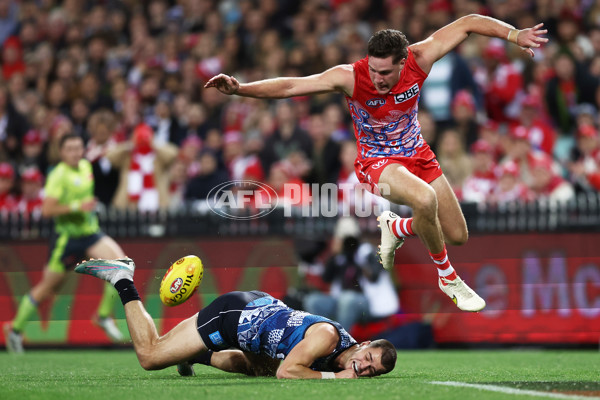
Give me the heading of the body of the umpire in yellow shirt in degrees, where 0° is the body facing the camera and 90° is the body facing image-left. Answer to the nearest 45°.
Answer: approximately 315°

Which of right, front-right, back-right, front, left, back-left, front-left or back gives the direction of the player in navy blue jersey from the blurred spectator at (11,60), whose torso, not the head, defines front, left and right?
front

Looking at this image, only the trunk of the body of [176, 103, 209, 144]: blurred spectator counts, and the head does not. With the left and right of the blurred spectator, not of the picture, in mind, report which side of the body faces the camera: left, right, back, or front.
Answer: front

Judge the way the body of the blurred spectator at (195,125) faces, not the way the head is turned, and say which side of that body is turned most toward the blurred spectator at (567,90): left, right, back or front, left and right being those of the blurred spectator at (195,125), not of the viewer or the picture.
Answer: left

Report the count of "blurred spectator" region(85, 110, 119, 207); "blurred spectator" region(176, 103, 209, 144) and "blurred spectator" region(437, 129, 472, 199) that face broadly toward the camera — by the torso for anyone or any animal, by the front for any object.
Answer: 3

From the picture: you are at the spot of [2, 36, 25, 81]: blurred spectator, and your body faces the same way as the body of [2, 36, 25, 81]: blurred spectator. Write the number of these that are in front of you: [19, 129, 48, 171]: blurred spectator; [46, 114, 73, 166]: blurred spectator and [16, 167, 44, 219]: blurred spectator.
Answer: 3

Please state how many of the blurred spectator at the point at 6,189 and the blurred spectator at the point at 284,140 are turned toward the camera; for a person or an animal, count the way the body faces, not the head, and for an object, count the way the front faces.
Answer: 2

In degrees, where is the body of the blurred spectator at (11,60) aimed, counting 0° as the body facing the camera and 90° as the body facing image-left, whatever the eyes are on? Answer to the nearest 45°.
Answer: approximately 0°

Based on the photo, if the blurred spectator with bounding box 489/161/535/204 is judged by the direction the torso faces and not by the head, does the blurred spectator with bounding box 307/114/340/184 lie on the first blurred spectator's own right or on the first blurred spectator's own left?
on the first blurred spectator's own right

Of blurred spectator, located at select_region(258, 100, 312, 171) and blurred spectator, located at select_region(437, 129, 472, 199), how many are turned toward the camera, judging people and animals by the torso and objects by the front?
2

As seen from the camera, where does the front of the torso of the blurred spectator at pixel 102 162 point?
toward the camera

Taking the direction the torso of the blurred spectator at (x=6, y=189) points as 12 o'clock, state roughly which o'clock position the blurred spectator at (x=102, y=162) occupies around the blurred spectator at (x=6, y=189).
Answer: the blurred spectator at (x=102, y=162) is roughly at 10 o'clock from the blurred spectator at (x=6, y=189).

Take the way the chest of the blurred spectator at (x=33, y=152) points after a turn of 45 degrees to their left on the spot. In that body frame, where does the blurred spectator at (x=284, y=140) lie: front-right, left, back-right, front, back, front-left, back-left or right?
front
